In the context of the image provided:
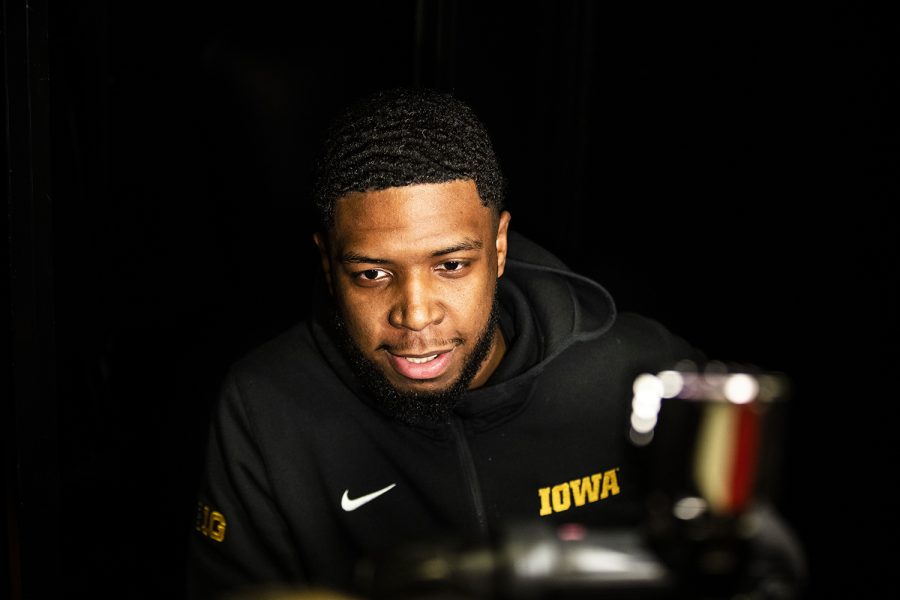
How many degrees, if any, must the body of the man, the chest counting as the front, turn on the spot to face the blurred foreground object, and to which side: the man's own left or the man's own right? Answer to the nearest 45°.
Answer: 0° — they already face it

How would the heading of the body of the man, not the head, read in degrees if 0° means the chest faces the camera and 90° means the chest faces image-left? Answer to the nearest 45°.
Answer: approximately 0°
